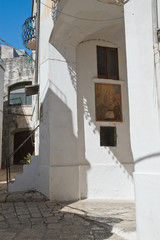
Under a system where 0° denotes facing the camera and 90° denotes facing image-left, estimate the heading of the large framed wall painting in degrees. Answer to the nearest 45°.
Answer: approximately 0°

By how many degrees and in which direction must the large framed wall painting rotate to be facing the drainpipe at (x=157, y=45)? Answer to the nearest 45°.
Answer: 0° — it already faces it
